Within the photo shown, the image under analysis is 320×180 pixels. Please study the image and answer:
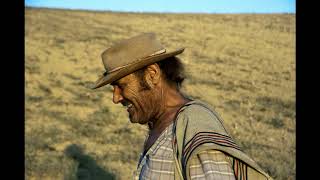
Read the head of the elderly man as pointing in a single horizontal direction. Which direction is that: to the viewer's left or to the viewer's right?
to the viewer's left

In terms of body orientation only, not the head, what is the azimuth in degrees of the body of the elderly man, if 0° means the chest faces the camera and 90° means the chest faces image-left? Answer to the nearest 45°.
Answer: approximately 90°
